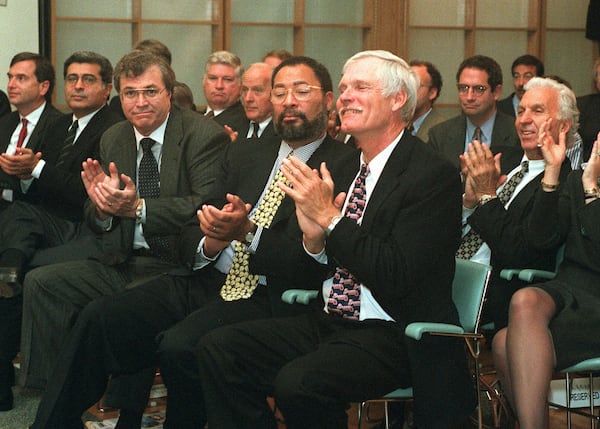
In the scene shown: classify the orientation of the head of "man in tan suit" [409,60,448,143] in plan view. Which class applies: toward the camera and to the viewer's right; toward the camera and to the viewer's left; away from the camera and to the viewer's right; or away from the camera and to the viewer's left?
toward the camera and to the viewer's left

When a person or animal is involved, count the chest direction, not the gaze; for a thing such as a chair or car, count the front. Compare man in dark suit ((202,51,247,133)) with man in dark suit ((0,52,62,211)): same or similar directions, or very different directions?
same or similar directions

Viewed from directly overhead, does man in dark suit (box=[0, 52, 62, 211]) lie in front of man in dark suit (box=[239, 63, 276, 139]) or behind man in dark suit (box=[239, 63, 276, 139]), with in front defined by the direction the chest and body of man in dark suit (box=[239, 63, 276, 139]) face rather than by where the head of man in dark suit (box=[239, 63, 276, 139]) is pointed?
in front

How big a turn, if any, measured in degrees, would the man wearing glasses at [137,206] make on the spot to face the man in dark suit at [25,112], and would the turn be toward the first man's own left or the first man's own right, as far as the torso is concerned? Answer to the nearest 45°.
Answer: approximately 90° to the first man's own right

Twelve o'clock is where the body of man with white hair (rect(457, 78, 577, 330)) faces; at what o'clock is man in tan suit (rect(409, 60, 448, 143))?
The man in tan suit is roughly at 4 o'clock from the man with white hair.

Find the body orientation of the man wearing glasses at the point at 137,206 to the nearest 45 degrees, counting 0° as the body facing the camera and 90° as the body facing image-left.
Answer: approximately 45°

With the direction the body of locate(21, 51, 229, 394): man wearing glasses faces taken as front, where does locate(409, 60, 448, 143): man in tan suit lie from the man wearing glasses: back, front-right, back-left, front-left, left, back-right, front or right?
back

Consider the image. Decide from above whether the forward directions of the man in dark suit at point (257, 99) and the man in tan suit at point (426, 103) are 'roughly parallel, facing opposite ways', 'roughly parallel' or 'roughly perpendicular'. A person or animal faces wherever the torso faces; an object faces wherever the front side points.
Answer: roughly parallel

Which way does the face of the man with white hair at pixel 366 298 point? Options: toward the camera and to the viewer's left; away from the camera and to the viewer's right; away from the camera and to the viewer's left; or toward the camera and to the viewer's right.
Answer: toward the camera and to the viewer's left

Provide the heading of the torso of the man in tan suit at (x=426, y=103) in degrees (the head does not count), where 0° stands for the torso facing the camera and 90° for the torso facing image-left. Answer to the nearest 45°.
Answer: approximately 45°

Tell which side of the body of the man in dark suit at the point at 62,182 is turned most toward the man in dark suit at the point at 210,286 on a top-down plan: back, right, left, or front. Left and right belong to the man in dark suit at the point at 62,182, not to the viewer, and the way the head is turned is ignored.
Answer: left

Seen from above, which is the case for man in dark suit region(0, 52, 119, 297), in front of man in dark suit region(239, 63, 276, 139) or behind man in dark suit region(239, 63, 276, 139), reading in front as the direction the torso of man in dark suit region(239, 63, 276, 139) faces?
in front
